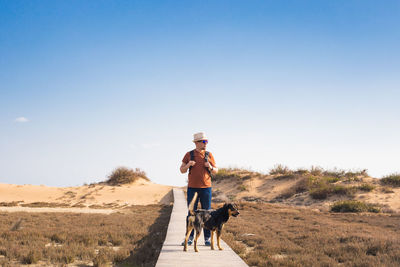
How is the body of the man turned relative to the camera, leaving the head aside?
toward the camera

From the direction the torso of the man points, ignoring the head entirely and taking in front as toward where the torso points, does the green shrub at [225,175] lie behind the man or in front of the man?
behind

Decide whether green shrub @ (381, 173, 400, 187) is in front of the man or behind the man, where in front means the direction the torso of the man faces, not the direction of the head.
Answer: behind

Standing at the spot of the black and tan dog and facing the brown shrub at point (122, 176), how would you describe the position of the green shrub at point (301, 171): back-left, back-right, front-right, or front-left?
front-right

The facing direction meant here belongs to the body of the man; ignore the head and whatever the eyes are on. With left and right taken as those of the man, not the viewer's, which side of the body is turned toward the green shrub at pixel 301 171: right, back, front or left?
back

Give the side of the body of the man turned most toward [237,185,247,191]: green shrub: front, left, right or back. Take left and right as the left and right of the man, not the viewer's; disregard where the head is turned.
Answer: back

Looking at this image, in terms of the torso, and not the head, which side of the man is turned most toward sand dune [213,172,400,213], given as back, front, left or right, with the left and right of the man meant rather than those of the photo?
back

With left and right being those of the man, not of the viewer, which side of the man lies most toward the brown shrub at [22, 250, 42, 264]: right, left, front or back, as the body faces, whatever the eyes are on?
right
